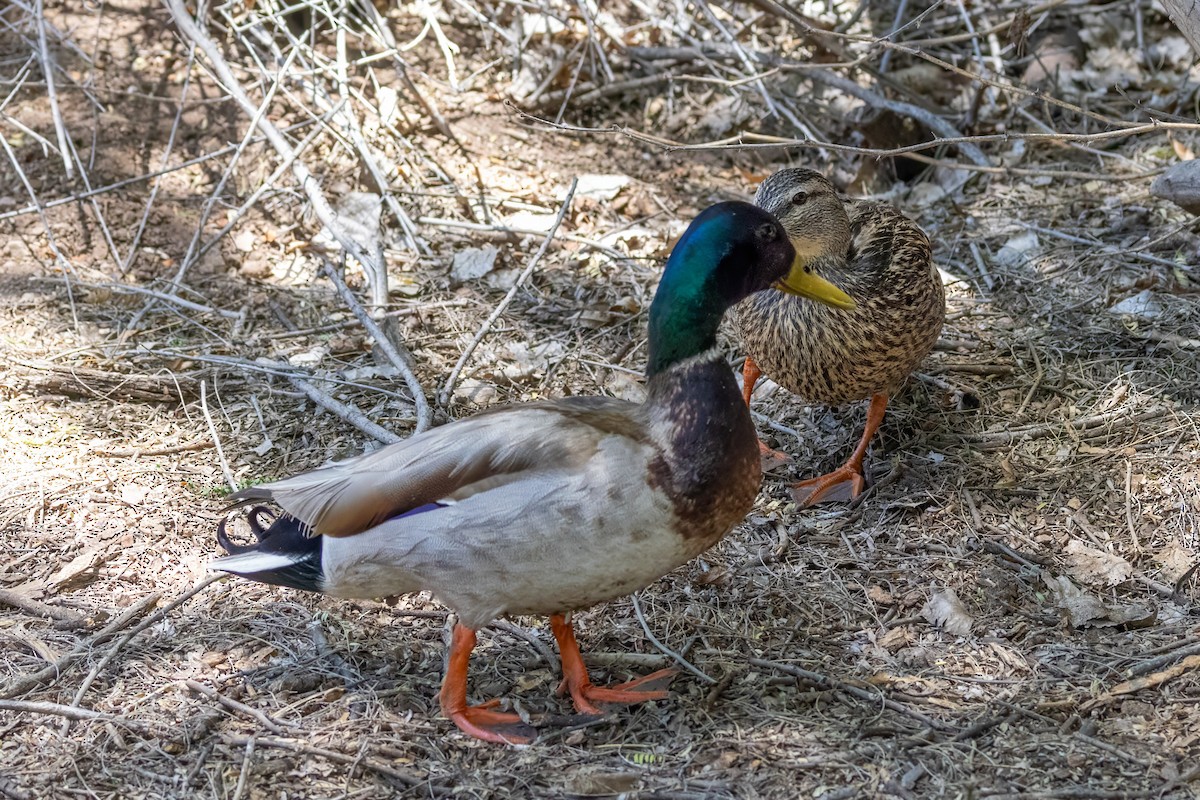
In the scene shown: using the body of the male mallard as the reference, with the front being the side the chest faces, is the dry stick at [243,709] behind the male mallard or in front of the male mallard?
behind

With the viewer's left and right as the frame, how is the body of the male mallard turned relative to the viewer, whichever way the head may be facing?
facing to the right of the viewer

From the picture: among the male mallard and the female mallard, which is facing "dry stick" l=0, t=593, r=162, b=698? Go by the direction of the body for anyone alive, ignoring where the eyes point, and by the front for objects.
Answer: the female mallard

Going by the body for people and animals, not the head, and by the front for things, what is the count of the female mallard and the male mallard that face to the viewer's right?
1

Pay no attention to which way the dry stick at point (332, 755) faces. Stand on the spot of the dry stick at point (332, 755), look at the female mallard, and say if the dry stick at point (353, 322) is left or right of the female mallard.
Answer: left

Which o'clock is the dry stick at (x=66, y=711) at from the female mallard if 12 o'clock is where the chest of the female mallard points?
The dry stick is roughly at 12 o'clock from the female mallard.

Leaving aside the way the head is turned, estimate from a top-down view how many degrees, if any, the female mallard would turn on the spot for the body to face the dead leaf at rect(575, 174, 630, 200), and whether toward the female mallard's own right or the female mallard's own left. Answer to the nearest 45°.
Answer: approximately 90° to the female mallard's own right

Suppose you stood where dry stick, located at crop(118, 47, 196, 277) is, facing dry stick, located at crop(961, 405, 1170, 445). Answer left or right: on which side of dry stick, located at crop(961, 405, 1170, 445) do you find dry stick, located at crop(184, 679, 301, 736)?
right

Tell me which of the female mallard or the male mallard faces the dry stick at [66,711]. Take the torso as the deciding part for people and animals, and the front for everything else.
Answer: the female mallard

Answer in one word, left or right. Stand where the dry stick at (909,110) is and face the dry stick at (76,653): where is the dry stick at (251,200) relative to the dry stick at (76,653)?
right

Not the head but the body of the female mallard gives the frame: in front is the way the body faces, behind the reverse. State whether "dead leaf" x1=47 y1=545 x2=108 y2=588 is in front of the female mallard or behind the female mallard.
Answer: in front

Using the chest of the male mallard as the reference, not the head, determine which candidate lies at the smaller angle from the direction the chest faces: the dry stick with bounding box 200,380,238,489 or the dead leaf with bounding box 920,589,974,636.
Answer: the dead leaf

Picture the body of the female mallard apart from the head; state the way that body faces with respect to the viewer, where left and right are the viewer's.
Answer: facing the viewer and to the left of the viewer

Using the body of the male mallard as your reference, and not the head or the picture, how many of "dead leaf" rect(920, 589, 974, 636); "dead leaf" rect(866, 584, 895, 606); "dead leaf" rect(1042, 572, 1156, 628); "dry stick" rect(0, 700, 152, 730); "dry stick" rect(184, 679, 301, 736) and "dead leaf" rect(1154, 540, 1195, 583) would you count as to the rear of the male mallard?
2

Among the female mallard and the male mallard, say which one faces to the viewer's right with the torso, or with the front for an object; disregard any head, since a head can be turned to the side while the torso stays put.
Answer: the male mallard
